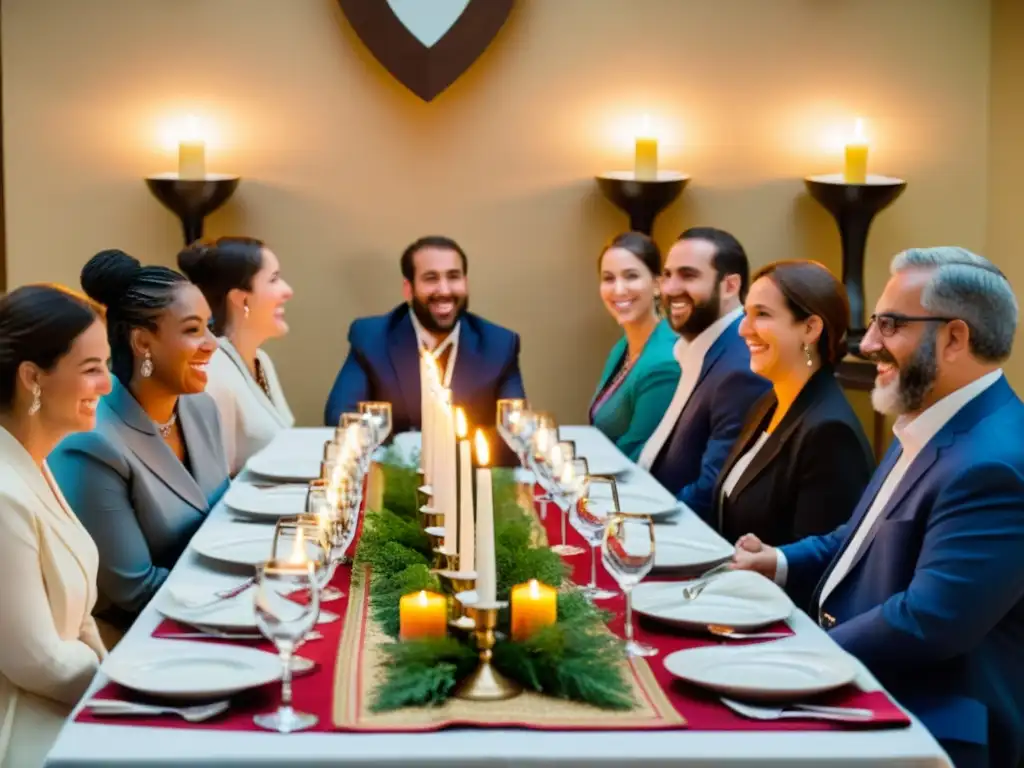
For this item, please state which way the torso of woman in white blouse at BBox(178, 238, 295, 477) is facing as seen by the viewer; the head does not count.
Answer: to the viewer's right

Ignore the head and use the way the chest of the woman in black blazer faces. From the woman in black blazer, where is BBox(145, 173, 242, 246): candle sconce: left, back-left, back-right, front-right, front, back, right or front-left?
front-right

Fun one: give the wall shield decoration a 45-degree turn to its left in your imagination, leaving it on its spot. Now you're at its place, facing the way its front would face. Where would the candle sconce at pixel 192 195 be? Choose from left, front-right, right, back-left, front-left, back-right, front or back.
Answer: back-right

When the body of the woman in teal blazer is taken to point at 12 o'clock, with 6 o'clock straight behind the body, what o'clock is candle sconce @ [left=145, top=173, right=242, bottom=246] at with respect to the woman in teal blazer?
The candle sconce is roughly at 2 o'clock from the woman in teal blazer.

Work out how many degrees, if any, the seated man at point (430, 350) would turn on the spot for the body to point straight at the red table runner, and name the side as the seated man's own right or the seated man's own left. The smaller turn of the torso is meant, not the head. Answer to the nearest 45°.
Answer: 0° — they already face it

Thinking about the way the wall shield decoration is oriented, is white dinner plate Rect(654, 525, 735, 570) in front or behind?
in front

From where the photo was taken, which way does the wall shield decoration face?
toward the camera

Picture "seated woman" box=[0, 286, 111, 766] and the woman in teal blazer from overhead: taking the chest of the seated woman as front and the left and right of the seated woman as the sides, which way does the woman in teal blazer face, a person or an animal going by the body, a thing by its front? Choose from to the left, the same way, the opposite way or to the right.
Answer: the opposite way

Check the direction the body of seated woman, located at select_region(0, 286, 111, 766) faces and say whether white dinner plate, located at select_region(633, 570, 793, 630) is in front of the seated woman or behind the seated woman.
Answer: in front

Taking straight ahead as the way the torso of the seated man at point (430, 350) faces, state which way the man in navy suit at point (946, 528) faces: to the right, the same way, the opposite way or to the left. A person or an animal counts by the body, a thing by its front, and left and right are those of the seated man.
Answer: to the right

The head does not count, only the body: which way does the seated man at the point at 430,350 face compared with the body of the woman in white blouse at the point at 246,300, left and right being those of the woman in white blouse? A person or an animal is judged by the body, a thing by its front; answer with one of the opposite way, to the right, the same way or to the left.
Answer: to the right

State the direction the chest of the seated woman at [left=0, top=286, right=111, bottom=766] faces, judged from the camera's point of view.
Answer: to the viewer's right

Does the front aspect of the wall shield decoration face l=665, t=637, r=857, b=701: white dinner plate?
yes

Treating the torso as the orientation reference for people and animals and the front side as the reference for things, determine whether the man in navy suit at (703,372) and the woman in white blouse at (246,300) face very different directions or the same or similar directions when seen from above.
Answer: very different directions

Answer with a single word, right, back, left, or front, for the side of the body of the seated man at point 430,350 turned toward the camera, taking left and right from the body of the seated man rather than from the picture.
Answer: front

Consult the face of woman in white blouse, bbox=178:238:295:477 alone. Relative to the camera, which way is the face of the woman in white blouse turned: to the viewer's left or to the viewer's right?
to the viewer's right

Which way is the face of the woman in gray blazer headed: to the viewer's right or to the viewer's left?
to the viewer's right

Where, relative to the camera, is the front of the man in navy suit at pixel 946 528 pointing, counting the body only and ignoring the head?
to the viewer's left

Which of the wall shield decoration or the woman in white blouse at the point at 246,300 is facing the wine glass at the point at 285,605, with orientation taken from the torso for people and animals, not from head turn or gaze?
the wall shield decoration

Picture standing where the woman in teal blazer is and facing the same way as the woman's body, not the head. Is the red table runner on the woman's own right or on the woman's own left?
on the woman's own left
